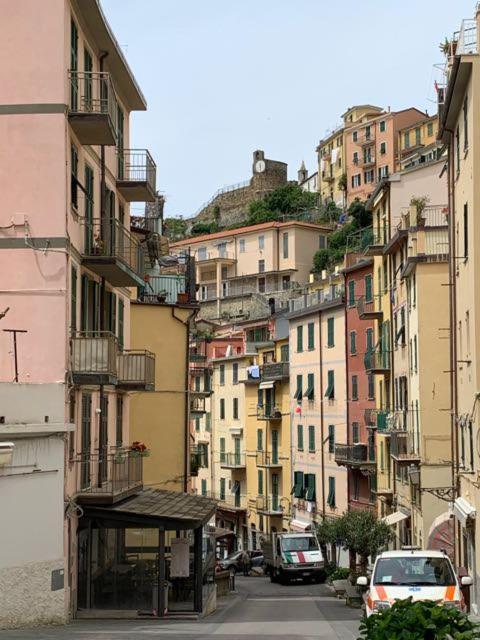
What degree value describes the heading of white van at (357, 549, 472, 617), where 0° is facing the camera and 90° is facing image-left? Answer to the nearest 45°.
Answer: approximately 0°

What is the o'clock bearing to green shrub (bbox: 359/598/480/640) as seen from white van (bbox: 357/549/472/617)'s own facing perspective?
The green shrub is roughly at 12 o'clock from the white van.
